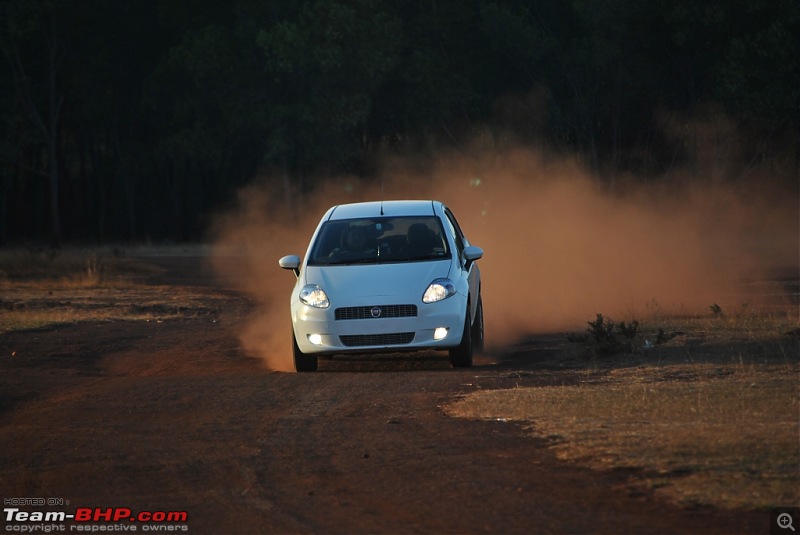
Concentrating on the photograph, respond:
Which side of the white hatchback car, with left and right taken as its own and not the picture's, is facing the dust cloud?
back

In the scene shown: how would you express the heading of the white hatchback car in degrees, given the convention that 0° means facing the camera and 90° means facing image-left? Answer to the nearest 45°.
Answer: approximately 0°
